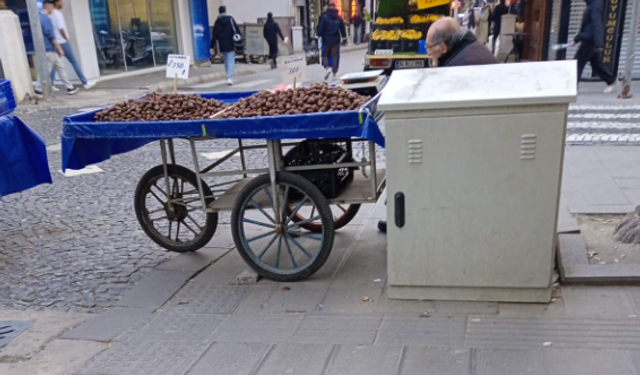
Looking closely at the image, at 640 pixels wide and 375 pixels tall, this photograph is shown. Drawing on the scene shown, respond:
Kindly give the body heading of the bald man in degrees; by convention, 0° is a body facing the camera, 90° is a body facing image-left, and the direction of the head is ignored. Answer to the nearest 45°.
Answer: approximately 90°

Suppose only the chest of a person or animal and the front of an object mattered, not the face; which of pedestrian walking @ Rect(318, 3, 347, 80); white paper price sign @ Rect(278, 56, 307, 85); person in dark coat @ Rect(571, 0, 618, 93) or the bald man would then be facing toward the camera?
the white paper price sign

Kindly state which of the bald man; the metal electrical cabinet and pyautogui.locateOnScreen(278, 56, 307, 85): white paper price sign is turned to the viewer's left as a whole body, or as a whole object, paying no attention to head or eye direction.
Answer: the bald man

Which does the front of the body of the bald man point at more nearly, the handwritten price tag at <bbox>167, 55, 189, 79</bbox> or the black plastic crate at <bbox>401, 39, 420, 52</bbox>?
the handwritten price tag

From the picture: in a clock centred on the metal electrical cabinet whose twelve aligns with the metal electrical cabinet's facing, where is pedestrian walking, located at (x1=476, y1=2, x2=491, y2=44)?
The pedestrian walking is roughly at 6 o'clock from the metal electrical cabinet.

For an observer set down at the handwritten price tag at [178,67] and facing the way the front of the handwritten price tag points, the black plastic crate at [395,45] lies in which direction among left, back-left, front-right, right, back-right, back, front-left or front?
back-left

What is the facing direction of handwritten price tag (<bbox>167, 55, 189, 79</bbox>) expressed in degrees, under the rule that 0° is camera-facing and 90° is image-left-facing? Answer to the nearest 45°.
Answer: approximately 0°

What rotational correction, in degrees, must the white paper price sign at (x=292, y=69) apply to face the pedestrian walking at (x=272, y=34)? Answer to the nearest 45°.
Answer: approximately 180°

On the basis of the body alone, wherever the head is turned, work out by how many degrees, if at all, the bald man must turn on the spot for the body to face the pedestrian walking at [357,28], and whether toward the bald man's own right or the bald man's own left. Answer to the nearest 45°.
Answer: approximately 90° to the bald man's own right

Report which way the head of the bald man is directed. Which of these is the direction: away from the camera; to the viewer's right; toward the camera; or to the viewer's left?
to the viewer's left

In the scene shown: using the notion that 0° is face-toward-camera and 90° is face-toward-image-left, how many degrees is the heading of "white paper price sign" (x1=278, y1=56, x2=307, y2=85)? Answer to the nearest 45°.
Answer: approximately 0°
